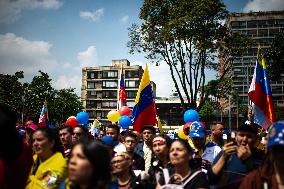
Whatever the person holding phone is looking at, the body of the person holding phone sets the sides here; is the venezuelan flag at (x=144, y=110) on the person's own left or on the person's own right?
on the person's own right

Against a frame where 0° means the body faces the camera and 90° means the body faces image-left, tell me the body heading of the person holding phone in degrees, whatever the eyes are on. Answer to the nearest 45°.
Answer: approximately 45°

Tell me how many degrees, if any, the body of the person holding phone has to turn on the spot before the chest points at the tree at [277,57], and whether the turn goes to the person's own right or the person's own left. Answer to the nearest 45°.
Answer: approximately 135° to the person's own right
